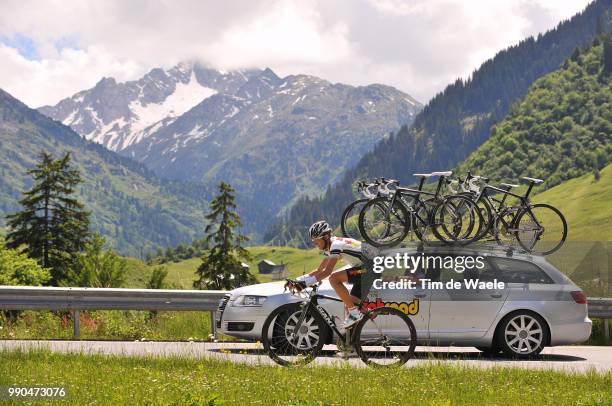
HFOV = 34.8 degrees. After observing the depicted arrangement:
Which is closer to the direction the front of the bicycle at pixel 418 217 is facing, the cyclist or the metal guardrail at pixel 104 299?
the metal guardrail

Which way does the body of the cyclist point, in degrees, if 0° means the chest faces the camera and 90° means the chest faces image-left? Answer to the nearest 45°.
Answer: approximately 90°

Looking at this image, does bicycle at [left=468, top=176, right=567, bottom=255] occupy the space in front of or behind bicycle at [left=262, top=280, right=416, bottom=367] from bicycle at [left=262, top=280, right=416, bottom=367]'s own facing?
behind

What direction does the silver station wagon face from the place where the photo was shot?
facing to the left of the viewer

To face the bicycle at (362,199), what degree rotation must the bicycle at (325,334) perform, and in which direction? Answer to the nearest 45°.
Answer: approximately 90° to its right

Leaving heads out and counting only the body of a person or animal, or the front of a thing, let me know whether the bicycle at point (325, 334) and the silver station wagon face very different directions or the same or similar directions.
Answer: same or similar directions

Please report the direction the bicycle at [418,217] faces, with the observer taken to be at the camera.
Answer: facing to the left of the viewer

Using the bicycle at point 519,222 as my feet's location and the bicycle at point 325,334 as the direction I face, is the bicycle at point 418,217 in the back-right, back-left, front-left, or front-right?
front-right

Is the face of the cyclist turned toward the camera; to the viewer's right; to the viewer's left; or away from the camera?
to the viewer's left

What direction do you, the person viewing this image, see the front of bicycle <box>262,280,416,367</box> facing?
facing to the left of the viewer

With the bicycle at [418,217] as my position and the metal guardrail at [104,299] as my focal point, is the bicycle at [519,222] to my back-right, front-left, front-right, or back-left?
back-right

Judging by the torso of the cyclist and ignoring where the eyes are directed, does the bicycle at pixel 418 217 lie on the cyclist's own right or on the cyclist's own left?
on the cyclist's own right
